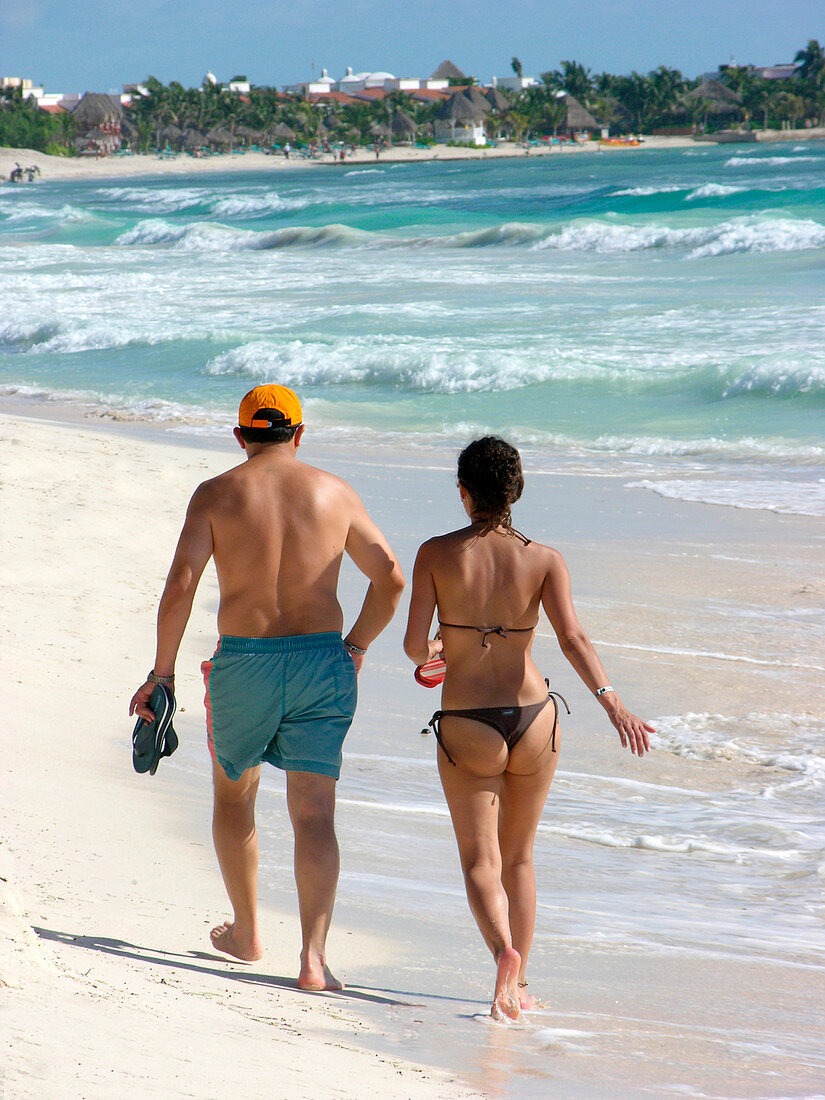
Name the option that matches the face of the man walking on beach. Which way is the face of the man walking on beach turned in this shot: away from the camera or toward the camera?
away from the camera

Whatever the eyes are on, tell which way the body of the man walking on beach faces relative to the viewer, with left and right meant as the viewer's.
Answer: facing away from the viewer

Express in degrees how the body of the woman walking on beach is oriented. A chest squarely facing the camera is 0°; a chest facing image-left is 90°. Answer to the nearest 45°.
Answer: approximately 180°

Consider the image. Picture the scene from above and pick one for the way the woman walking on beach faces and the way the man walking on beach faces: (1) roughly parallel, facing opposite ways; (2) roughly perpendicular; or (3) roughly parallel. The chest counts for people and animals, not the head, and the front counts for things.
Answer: roughly parallel

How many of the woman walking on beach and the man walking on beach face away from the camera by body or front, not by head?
2
